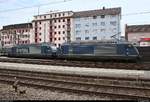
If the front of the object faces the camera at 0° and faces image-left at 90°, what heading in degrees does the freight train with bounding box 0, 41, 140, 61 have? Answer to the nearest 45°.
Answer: approximately 270°
